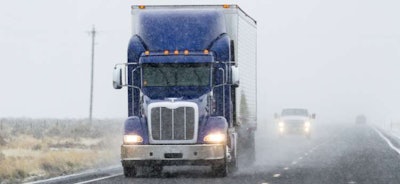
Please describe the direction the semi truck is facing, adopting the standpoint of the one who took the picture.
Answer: facing the viewer
